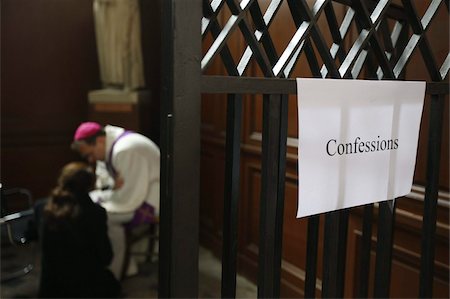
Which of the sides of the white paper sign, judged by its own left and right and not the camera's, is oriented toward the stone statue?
back

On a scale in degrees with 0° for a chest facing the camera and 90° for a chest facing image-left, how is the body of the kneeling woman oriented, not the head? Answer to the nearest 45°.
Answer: approximately 225°

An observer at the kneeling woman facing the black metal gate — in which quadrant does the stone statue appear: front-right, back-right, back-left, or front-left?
back-left

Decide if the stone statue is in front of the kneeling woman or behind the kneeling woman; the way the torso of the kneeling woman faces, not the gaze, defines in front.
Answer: in front

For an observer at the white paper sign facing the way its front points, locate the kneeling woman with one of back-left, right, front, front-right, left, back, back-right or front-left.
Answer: back

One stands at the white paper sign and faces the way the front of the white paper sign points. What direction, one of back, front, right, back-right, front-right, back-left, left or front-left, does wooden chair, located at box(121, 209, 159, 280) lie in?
back

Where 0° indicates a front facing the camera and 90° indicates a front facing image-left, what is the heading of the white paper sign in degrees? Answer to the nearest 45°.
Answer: approximately 315°

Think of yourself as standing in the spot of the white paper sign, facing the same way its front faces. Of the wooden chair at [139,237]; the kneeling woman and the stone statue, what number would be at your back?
3

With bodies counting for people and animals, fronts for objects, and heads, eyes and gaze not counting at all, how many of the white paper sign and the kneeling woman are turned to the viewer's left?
0
